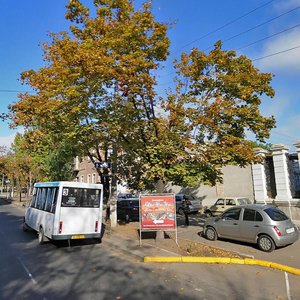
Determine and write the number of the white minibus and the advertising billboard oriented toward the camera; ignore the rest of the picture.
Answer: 1

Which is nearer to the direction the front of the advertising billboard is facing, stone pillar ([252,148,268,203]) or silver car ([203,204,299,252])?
the silver car

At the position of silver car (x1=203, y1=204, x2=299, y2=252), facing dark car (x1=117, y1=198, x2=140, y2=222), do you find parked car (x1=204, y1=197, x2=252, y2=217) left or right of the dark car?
right

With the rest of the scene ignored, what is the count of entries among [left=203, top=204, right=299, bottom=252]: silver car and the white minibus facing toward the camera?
0

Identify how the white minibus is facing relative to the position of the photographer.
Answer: facing away from the viewer and to the left of the viewer

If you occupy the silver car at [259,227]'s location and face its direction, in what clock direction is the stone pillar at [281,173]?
The stone pillar is roughly at 2 o'clock from the silver car.

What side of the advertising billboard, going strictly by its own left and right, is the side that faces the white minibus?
right

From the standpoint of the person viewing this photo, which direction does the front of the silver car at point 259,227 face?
facing away from the viewer and to the left of the viewer

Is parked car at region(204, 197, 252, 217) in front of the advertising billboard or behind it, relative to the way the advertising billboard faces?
behind

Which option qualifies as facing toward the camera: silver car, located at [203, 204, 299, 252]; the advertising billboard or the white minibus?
the advertising billboard
